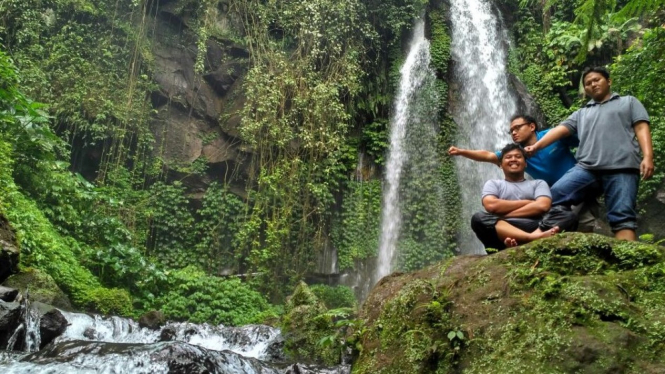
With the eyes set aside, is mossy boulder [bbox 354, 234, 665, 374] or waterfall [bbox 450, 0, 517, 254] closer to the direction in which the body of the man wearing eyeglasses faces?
the mossy boulder

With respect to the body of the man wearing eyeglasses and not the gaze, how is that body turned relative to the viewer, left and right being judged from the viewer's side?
facing the viewer and to the left of the viewer

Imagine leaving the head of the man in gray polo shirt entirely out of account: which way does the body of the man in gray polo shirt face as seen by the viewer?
toward the camera

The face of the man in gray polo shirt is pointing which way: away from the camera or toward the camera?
toward the camera

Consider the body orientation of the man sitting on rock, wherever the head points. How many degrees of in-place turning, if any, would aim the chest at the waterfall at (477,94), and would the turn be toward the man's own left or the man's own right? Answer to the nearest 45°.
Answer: approximately 180°

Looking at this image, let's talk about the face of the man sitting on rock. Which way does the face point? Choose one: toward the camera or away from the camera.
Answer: toward the camera

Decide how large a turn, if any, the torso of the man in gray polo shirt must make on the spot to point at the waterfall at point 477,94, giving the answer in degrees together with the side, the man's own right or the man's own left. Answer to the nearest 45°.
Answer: approximately 180°

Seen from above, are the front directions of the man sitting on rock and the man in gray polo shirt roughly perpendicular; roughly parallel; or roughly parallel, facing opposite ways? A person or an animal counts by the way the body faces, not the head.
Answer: roughly parallel

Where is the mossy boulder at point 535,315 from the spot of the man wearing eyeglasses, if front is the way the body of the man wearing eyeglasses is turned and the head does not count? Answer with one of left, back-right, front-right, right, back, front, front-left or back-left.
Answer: front-left

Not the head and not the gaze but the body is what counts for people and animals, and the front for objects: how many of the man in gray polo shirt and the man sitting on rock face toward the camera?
2
